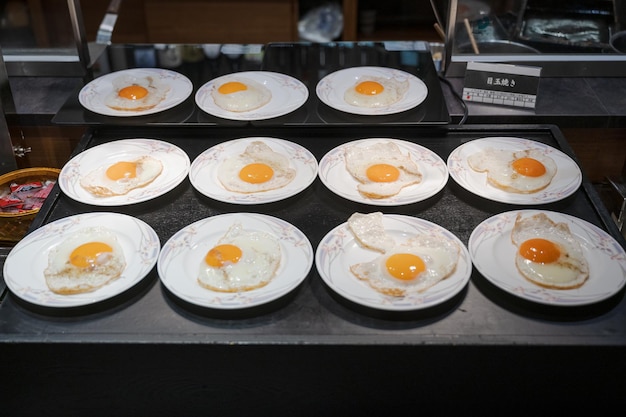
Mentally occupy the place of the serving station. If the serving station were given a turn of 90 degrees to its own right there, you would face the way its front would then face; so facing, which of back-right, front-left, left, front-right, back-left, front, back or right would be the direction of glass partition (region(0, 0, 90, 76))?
front-right

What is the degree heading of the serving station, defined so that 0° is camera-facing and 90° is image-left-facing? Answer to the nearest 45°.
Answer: approximately 0°
